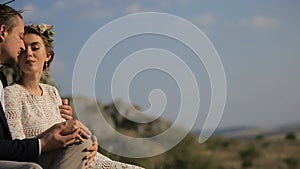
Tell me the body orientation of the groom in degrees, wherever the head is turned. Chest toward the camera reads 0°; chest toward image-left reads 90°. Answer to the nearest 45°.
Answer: approximately 270°

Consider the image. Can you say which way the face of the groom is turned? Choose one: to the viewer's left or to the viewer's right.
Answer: to the viewer's right
